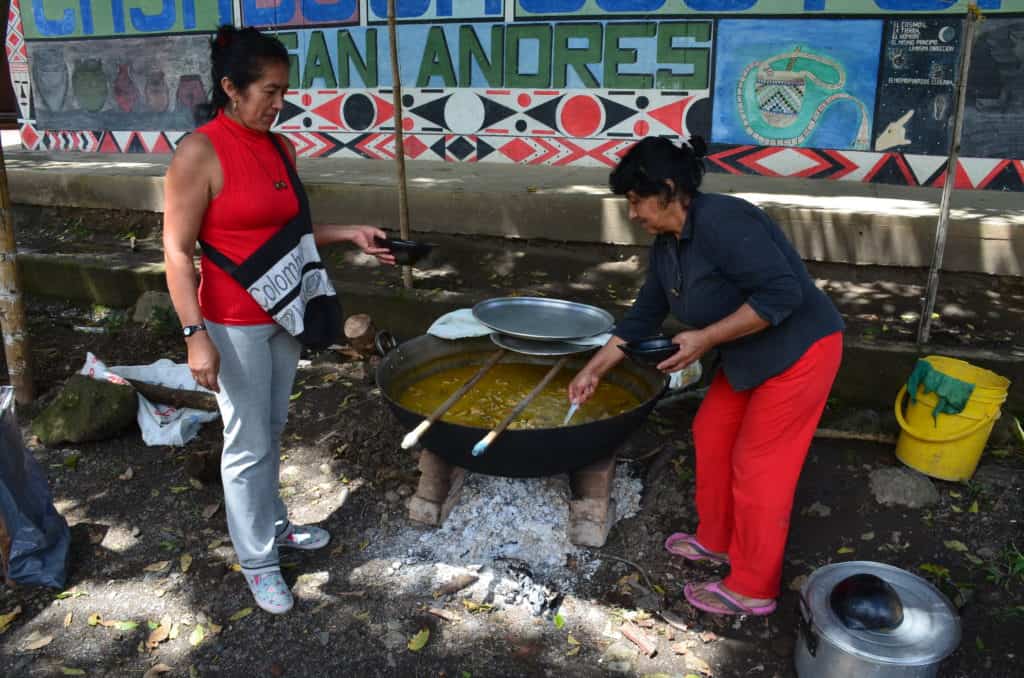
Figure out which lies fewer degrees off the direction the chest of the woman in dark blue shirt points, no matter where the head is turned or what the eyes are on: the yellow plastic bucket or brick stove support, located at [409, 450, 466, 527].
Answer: the brick stove support

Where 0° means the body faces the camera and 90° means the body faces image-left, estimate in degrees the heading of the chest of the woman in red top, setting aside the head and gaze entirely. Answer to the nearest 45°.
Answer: approximately 315°

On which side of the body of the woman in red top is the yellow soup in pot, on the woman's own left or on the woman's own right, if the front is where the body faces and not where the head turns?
on the woman's own left

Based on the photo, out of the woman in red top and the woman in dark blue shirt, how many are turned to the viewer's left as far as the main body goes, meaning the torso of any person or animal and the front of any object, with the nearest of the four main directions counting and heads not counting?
1

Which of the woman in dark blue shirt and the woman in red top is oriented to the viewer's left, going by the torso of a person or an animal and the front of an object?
the woman in dark blue shirt

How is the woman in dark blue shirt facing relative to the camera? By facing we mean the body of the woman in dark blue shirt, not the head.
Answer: to the viewer's left

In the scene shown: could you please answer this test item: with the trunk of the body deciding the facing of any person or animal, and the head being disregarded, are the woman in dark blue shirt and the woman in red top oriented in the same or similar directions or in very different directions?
very different directions

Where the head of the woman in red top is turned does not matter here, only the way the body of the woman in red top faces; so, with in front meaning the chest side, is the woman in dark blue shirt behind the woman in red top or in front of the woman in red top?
in front
